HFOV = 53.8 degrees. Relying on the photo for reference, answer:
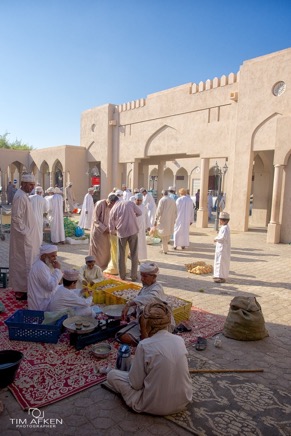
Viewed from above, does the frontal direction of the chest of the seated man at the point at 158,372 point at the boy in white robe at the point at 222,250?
no

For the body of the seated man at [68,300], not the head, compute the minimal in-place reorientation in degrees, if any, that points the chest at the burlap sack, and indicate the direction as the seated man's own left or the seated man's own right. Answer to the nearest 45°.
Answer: approximately 45° to the seated man's own right

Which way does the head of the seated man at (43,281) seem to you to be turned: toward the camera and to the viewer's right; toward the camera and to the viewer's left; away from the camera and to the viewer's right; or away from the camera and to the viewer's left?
toward the camera and to the viewer's right

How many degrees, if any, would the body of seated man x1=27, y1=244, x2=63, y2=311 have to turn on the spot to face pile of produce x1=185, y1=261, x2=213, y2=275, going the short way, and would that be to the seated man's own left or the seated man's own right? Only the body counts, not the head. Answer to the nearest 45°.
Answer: approximately 45° to the seated man's own left

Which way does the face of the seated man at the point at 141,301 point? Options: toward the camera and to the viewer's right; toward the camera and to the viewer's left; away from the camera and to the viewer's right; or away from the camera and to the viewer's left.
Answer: toward the camera and to the viewer's left

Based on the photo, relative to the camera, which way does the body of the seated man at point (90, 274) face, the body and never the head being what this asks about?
toward the camera

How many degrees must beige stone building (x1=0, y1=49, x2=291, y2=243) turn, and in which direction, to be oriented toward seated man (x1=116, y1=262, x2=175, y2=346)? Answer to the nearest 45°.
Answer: approximately 45° to its left

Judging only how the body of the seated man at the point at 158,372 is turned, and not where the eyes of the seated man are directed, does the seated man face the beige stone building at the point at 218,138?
no

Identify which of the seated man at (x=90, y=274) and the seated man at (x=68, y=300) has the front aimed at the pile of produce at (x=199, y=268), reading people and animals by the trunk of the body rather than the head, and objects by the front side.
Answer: the seated man at (x=68, y=300)

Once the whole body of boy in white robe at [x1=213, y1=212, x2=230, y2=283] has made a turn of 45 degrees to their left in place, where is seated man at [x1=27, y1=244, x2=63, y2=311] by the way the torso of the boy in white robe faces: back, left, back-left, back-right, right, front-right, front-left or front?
front

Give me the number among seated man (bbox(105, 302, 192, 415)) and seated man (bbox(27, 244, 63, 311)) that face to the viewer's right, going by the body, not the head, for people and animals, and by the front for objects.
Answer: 1

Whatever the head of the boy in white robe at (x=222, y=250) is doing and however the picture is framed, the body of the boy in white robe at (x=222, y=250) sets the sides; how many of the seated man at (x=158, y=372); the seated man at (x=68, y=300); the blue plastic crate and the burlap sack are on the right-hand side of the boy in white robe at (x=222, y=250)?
0

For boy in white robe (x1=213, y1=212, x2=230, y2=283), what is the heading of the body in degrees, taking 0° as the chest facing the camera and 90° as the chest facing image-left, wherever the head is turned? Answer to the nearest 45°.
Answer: approximately 90°

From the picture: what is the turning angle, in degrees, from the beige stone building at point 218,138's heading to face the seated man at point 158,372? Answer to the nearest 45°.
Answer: approximately 45° to its left

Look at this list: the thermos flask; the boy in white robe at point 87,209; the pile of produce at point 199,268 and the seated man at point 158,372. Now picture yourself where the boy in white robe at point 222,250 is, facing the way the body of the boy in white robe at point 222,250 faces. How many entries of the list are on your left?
2

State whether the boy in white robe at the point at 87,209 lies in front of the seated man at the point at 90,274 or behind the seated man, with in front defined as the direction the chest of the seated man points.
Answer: behind

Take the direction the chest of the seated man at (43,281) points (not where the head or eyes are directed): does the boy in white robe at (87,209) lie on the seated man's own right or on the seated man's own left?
on the seated man's own left

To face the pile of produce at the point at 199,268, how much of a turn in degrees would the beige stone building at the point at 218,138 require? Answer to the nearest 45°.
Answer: approximately 45° to its left

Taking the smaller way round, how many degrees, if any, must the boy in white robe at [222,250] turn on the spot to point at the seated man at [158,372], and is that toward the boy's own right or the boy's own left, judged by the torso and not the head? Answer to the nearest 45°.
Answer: approximately 90° to the boy's own left
